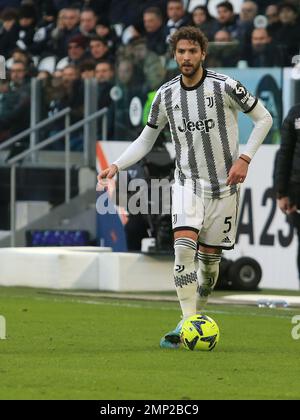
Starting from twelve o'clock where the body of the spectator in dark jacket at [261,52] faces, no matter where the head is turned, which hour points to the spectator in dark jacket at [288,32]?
the spectator in dark jacket at [288,32] is roughly at 8 o'clock from the spectator in dark jacket at [261,52].

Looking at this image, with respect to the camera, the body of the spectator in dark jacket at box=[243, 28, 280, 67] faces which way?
toward the camera

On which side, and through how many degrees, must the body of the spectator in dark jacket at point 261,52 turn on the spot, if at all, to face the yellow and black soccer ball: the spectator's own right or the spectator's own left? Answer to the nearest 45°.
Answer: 0° — they already face it

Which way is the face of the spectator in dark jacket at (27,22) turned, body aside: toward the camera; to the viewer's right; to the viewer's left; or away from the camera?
toward the camera

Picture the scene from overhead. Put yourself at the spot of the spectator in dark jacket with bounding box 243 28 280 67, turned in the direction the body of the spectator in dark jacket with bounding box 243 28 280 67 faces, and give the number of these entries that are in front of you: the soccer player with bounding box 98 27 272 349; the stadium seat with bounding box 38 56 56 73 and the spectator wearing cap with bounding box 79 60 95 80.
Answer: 1

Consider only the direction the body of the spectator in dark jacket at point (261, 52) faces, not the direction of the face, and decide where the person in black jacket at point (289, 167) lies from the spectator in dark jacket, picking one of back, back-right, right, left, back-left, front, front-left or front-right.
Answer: front

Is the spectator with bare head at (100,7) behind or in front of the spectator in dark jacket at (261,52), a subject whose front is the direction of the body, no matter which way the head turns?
behind

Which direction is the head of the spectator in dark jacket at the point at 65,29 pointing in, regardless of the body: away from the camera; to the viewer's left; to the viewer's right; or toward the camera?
toward the camera

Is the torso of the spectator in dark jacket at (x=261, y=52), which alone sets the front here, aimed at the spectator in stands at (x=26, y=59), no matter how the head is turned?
no

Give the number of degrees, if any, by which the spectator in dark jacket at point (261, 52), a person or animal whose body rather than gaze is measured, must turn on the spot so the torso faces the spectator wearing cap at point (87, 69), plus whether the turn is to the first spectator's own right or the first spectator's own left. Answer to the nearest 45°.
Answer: approximately 135° to the first spectator's own right

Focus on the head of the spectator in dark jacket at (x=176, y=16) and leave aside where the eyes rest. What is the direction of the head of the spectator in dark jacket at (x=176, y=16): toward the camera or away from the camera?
toward the camera

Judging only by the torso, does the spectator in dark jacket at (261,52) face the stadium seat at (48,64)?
no

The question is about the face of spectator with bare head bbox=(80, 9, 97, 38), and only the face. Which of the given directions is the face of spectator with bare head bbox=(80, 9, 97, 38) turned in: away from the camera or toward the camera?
toward the camera

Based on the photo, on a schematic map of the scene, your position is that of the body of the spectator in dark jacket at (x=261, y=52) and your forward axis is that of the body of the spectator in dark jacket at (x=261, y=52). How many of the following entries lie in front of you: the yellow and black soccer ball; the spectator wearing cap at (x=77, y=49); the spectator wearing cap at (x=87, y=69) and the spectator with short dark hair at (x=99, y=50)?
1

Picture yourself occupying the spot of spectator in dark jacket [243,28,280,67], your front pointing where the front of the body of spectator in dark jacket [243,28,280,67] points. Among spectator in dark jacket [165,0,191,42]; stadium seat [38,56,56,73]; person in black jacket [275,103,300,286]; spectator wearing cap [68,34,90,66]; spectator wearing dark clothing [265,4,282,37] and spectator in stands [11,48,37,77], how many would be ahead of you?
1

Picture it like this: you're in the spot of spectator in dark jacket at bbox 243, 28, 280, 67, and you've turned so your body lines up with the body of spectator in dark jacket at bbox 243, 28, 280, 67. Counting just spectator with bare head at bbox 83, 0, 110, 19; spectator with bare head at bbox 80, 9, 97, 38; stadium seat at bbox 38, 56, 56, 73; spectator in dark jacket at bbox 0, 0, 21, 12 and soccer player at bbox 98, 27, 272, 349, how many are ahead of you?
1

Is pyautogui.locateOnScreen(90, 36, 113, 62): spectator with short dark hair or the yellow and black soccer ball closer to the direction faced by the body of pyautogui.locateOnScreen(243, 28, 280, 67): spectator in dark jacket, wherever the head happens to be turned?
the yellow and black soccer ball

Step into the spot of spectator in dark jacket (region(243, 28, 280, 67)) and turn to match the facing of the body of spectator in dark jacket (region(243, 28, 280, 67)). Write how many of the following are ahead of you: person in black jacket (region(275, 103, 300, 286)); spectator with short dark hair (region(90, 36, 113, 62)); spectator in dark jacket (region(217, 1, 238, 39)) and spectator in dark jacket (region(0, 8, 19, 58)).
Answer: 1

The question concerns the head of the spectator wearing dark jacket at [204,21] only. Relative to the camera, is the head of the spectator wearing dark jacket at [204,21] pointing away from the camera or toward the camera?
toward the camera
